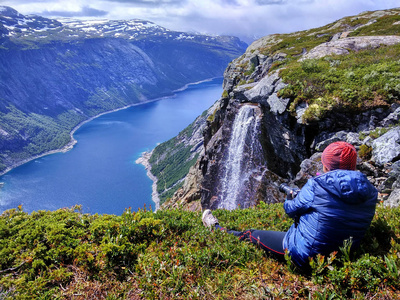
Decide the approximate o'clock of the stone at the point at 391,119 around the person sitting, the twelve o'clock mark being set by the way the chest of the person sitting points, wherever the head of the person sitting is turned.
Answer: The stone is roughly at 2 o'clock from the person sitting.

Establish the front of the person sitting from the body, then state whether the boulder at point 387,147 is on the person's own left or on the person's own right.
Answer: on the person's own right

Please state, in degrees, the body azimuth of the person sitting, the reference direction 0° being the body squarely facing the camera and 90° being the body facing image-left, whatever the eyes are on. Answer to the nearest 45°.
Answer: approximately 135°

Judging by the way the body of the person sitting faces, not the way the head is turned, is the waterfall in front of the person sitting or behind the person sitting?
in front

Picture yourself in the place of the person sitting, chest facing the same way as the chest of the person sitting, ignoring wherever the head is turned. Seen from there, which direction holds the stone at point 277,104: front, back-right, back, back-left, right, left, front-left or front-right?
front-right

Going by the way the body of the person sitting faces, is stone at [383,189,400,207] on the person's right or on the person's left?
on the person's right

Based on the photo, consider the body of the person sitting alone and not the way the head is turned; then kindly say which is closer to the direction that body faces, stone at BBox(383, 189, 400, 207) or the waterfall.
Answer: the waterfall

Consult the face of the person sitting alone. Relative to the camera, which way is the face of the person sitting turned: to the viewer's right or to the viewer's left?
to the viewer's left

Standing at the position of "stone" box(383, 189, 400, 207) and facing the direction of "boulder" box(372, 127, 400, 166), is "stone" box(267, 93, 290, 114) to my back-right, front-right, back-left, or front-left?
front-left
